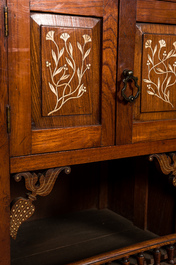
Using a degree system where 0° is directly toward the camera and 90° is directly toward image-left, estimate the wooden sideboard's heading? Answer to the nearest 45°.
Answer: approximately 315°
